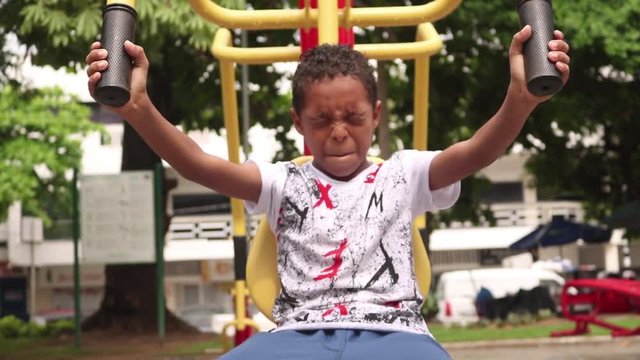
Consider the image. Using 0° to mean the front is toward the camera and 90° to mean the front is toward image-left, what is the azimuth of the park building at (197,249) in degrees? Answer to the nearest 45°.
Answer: approximately 0°

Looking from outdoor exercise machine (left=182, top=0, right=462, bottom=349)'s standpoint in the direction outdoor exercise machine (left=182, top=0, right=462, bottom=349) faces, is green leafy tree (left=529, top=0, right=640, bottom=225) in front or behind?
behind

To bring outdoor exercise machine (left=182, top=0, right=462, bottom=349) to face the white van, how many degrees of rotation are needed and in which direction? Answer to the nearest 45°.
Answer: approximately 180°

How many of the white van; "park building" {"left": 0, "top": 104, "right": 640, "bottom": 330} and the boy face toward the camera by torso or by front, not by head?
2

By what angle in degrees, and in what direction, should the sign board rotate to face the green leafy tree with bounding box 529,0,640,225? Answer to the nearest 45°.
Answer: approximately 90° to its left
